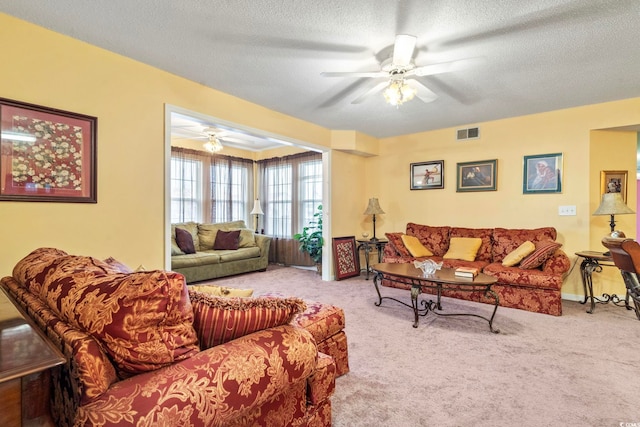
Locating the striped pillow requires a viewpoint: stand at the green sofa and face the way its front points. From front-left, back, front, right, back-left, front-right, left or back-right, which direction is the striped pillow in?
front-right

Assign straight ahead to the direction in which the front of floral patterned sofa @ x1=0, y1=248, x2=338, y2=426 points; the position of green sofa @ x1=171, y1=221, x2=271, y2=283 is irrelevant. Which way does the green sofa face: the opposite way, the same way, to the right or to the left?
to the right

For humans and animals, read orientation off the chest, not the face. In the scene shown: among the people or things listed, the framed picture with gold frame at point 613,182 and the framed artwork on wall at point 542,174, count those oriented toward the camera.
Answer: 2

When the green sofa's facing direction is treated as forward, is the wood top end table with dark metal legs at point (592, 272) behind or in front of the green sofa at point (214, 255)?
in front

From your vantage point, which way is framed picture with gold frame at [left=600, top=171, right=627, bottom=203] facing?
toward the camera

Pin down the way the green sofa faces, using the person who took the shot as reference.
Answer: facing the viewer and to the right of the viewer

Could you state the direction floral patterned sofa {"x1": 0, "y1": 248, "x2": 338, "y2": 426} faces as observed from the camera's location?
facing away from the viewer and to the right of the viewer

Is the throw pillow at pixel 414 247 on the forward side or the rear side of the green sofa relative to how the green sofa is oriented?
on the forward side

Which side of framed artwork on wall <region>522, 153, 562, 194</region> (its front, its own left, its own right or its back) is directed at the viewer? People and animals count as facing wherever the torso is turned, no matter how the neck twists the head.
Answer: front

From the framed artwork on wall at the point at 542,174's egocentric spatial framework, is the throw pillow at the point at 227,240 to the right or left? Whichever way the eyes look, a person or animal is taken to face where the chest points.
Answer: on its right

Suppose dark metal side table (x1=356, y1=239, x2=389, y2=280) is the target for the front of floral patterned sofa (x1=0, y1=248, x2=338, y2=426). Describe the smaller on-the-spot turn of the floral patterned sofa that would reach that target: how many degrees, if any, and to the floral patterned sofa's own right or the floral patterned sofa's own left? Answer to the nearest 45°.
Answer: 0° — it already faces it

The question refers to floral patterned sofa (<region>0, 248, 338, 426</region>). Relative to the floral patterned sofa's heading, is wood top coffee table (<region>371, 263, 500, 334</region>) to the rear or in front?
in front
